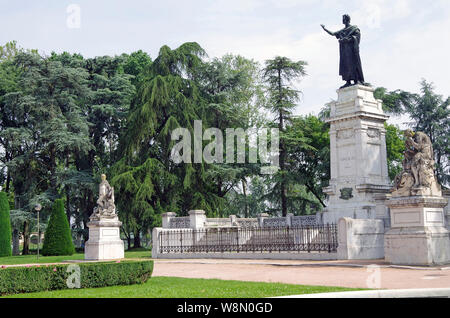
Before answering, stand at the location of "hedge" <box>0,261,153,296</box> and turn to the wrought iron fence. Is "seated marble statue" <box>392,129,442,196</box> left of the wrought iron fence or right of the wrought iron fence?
right

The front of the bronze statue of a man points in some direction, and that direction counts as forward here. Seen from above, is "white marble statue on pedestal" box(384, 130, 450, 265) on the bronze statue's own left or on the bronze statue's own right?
on the bronze statue's own left

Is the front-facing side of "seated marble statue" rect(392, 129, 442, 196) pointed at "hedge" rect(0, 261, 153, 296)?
yes

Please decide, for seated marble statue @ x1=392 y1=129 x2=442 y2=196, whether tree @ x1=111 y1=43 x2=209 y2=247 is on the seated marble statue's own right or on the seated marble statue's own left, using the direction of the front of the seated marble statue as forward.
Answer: on the seated marble statue's own right

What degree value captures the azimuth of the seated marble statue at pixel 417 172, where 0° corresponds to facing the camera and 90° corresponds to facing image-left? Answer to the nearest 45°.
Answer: approximately 45°

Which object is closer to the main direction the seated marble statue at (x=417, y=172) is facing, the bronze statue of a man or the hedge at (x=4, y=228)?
the hedge

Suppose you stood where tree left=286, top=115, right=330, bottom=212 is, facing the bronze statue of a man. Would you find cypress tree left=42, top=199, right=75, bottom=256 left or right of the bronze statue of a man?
right
